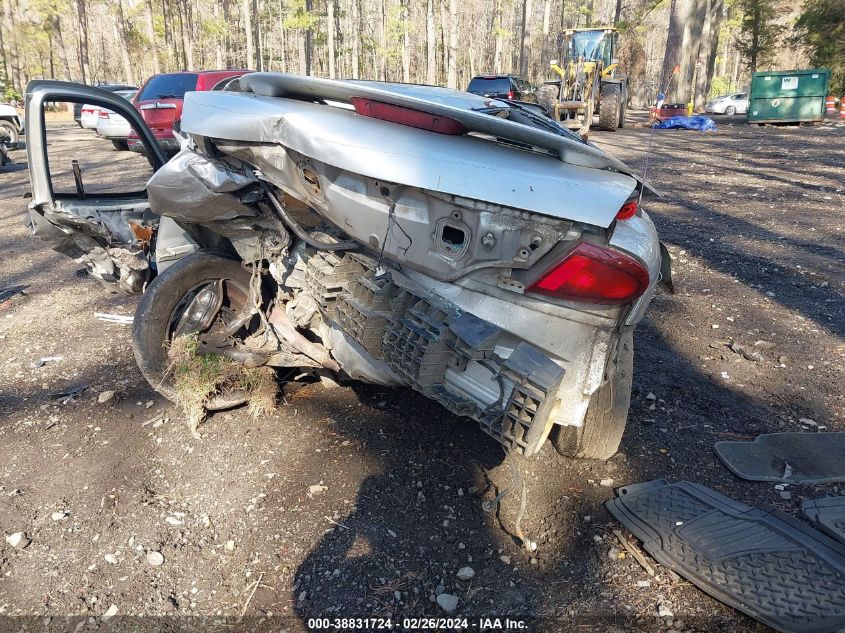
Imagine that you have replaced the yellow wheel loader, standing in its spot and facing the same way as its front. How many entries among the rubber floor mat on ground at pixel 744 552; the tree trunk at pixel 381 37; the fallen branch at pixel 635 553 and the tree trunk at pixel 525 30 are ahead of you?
2

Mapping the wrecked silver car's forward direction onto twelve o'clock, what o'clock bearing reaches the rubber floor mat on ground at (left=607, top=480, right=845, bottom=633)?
The rubber floor mat on ground is roughly at 4 o'clock from the wrecked silver car.

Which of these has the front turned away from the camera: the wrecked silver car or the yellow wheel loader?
the wrecked silver car

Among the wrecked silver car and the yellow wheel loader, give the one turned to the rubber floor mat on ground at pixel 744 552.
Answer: the yellow wheel loader

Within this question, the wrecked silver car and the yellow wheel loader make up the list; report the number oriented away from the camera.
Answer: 1

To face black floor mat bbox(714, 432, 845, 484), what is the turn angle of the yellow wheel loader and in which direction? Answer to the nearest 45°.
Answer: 0° — it already faces it

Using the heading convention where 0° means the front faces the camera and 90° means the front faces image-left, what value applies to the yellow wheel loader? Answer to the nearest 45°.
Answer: approximately 0°

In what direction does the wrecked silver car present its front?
away from the camera

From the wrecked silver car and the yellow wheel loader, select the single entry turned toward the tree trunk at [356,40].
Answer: the wrecked silver car

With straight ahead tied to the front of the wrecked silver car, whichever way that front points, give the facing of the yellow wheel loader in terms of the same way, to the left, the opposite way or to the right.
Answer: the opposite way
